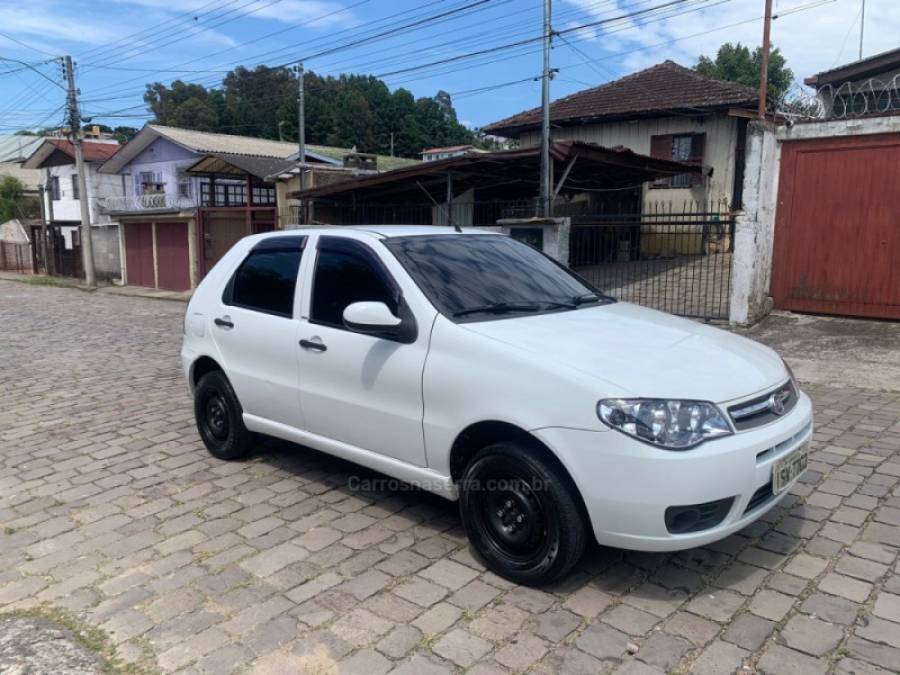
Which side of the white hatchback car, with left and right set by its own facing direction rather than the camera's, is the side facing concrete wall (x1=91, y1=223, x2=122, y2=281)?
back

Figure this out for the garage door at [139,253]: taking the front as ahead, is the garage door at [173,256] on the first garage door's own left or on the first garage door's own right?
on the first garage door's own left

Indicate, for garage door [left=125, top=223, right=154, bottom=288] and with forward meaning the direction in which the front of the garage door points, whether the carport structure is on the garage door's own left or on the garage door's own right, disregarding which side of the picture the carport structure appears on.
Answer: on the garage door's own left

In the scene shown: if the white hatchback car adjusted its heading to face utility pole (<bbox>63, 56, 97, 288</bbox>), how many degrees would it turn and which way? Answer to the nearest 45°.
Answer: approximately 180°

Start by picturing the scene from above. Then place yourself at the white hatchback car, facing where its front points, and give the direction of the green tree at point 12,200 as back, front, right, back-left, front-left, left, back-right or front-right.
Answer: back

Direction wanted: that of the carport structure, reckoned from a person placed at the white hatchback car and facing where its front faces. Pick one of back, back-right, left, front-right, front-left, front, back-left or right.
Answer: back-left

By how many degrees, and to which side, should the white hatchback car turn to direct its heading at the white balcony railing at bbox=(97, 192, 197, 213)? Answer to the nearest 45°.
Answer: approximately 180°

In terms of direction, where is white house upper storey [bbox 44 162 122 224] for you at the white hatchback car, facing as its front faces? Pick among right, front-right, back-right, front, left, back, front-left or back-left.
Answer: back

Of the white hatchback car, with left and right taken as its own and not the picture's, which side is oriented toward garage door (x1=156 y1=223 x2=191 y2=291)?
back

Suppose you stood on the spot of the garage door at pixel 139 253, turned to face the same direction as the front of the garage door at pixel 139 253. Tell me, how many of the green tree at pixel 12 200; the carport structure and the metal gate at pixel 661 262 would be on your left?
2

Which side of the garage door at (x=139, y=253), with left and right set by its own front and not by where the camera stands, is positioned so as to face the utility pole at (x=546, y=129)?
left

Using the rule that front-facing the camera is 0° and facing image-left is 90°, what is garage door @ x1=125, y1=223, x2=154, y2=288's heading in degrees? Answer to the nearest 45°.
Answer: approximately 45°

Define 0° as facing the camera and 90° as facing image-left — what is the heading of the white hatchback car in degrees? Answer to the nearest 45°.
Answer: approximately 315°
